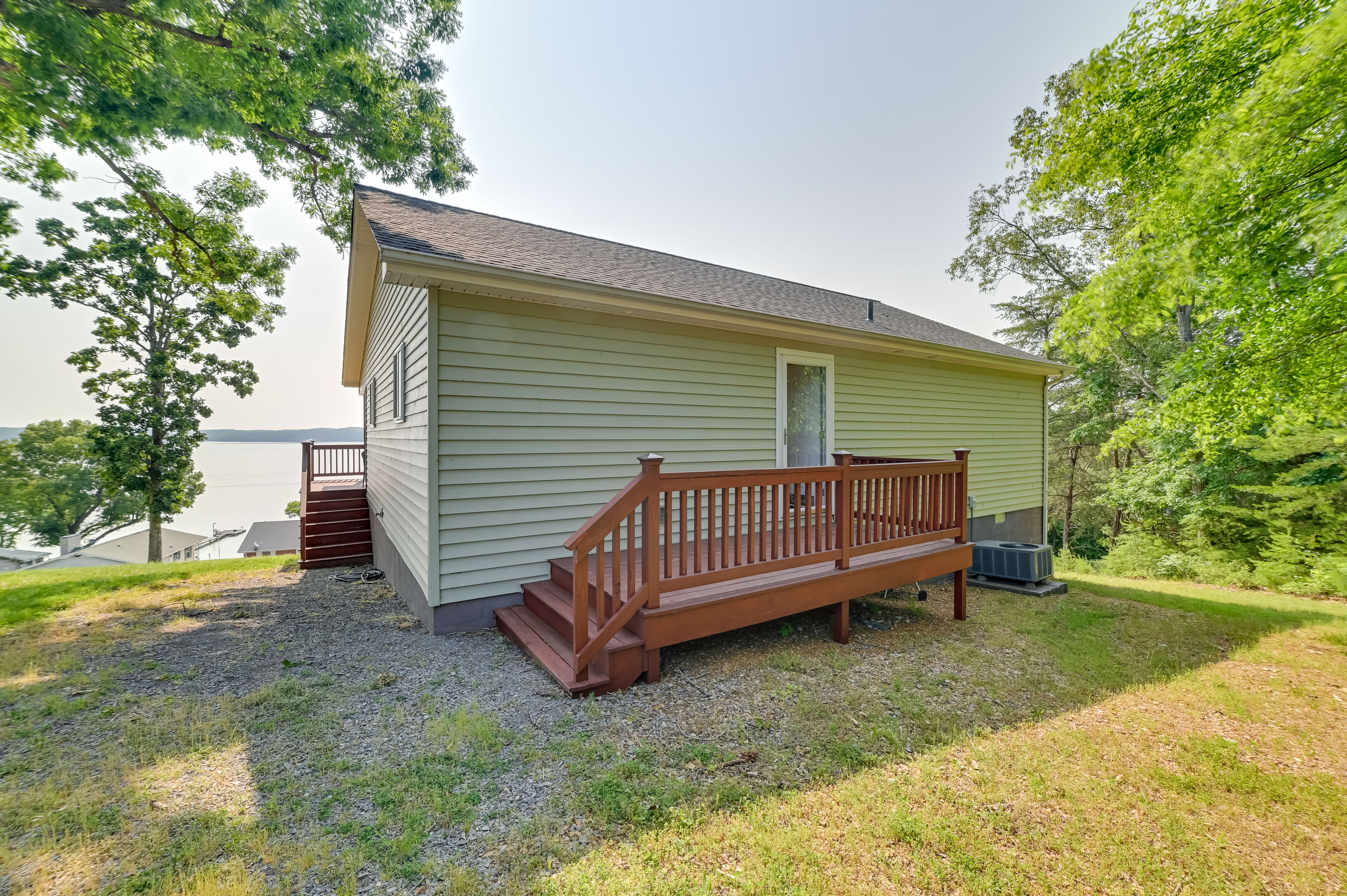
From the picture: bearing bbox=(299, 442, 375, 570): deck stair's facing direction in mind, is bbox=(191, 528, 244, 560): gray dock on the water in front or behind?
behind

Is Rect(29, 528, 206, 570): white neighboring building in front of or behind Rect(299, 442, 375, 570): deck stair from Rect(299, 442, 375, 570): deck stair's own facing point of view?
behind

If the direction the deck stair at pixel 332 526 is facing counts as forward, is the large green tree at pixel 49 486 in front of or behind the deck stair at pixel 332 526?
behind

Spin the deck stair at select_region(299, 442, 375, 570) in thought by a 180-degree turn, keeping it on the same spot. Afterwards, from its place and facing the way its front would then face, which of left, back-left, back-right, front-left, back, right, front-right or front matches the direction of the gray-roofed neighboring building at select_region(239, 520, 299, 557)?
front

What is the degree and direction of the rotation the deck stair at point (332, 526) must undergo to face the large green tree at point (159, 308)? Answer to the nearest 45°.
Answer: approximately 135° to its right

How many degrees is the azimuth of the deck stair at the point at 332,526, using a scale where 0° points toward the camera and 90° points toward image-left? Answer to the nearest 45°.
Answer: approximately 0°

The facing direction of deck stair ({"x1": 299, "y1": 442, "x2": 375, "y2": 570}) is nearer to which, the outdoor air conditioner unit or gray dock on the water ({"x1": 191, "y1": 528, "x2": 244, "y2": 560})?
the outdoor air conditioner unit

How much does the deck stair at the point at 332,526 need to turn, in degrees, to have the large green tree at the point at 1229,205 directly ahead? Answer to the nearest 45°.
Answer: approximately 45° to its left
